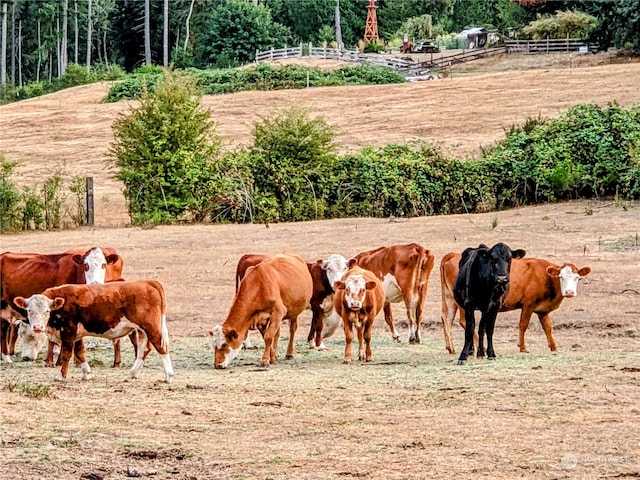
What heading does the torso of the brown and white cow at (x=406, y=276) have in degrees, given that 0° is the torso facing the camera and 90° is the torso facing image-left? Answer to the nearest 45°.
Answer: approximately 135°

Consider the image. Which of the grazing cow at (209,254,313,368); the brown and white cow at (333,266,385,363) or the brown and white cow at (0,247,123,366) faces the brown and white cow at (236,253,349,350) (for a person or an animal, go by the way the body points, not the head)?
the brown and white cow at (0,247,123,366)

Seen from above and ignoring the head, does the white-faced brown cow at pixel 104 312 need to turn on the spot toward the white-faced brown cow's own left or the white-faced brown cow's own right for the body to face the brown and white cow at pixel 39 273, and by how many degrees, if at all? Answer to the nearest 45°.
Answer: approximately 90° to the white-faced brown cow's own right

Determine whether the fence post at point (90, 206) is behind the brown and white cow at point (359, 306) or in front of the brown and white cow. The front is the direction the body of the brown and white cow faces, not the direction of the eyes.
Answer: behind

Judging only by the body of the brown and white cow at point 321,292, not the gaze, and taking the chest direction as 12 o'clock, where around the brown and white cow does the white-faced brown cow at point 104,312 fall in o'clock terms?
The white-faced brown cow is roughly at 4 o'clock from the brown and white cow.

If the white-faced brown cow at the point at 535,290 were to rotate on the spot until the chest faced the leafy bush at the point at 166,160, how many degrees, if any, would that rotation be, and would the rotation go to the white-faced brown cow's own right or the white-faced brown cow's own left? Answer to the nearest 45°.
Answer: approximately 135° to the white-faced brown cow's own left

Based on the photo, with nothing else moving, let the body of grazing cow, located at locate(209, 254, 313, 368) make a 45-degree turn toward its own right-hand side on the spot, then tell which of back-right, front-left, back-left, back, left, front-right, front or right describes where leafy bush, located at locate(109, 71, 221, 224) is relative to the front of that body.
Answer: right

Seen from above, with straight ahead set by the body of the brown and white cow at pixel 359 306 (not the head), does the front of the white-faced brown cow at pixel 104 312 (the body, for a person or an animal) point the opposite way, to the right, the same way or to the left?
to the right

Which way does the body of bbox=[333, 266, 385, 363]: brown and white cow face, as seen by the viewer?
toward the camera

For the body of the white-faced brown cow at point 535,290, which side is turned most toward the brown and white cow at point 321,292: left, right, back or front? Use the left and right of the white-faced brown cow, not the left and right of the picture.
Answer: back

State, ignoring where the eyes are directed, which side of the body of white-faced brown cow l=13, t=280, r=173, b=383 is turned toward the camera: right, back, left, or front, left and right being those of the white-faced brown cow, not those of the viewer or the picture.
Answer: left

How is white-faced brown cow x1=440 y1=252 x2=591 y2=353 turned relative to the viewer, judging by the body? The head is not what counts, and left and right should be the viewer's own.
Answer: facing to the right of the viewer

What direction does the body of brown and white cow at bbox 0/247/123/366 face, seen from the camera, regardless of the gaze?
to the viewer's right
